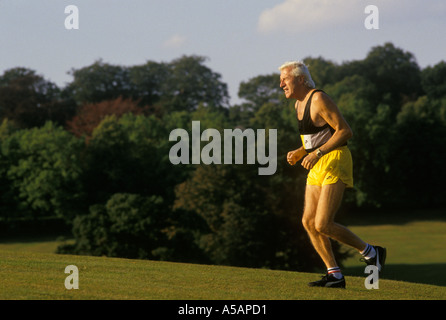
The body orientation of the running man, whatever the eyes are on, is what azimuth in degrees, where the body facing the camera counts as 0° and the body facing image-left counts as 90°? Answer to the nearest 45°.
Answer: approximately 90°

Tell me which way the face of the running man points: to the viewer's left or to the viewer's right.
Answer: to the viewer's left
